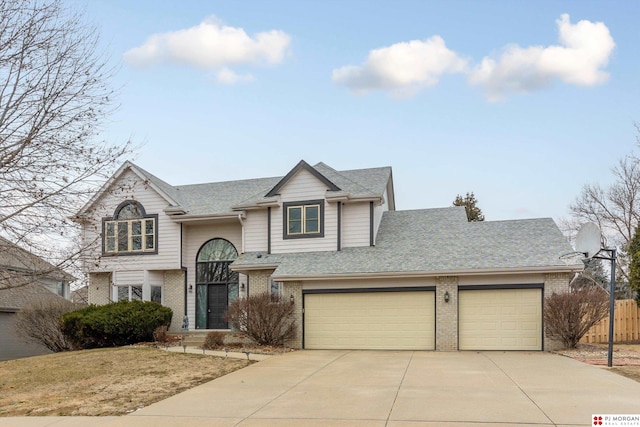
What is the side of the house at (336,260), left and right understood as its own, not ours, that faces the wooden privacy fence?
left

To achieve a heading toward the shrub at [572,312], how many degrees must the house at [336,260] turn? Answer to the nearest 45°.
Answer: approximately 45° to its left

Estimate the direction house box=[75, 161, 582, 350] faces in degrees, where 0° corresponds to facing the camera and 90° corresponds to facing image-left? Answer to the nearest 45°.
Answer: approximately 0°

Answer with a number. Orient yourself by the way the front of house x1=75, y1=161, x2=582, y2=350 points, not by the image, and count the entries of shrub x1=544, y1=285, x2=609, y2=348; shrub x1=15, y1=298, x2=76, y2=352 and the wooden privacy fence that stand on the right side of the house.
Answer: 1
